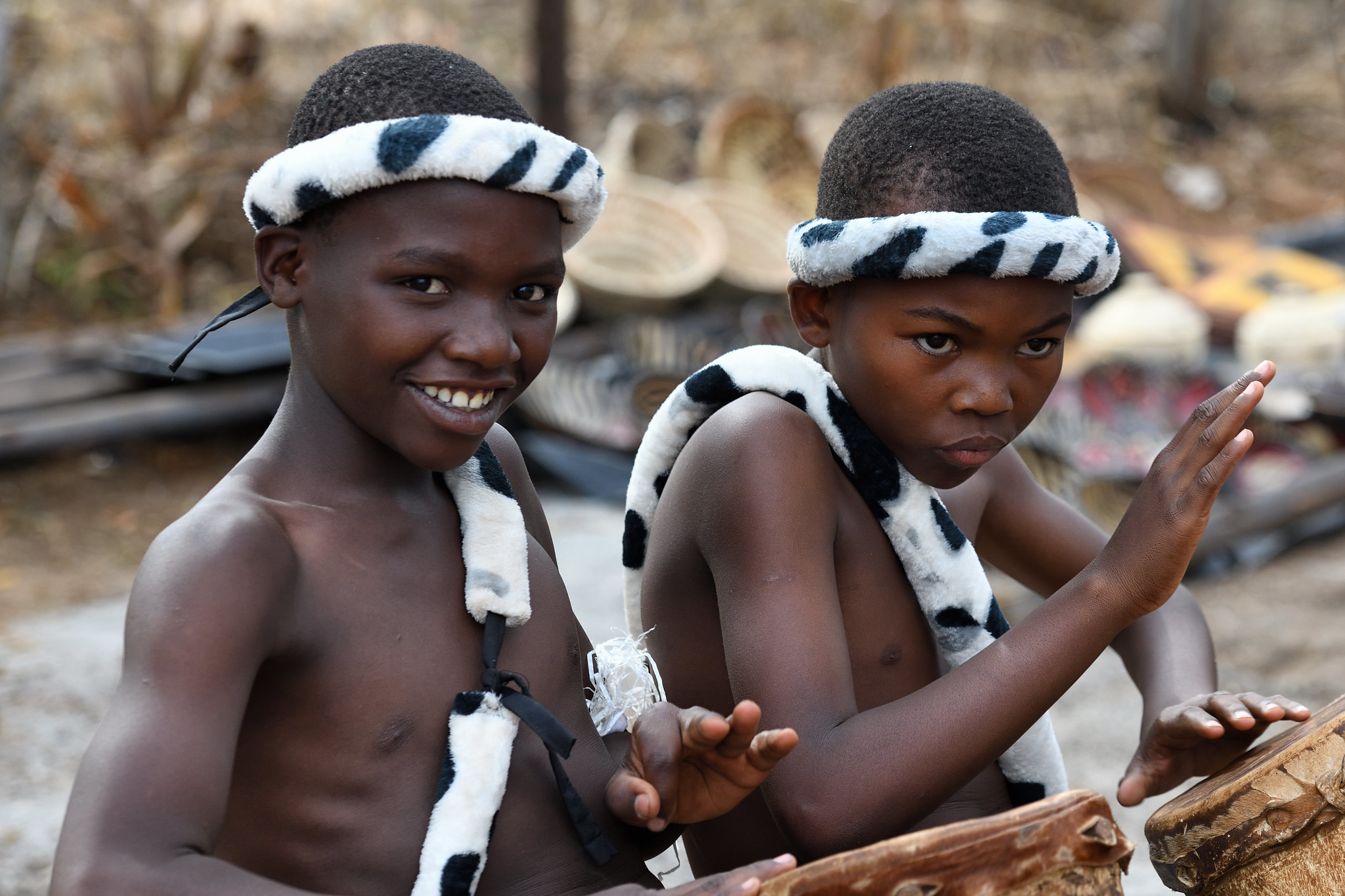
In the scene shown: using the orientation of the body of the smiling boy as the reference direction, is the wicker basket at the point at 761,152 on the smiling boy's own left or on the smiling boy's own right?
on the smiling boy's own left

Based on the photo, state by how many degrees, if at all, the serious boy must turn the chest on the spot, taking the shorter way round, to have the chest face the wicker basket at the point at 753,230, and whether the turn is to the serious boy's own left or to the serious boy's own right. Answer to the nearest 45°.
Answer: approximately 135° to the serious boy's own left

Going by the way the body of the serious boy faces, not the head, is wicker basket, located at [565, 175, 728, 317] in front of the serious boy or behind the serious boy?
behind

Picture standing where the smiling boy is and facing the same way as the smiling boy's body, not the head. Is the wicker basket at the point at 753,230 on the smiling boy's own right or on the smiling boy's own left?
on the smiling boy's own left

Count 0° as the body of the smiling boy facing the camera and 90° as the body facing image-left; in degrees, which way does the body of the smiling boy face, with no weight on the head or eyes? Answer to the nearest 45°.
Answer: approximately 315°

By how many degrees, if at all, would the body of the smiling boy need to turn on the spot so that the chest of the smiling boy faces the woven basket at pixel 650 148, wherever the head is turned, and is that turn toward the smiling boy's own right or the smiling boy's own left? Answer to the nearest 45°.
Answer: approximately 135° to the smiling boy's own left

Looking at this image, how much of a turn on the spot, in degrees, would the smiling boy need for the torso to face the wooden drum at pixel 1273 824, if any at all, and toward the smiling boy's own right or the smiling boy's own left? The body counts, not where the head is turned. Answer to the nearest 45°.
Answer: approximately 45° to the smiling boy's own left

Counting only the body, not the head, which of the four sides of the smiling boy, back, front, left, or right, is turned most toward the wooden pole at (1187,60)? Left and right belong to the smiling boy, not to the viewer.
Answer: left
